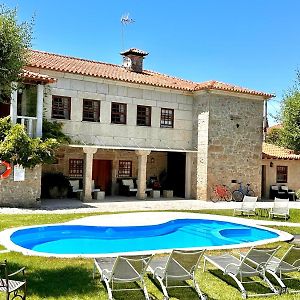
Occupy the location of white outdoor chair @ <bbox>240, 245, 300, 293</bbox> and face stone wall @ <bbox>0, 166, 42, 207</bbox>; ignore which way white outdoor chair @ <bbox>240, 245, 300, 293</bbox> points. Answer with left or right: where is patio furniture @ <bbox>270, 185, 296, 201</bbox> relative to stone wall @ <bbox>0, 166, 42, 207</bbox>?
right

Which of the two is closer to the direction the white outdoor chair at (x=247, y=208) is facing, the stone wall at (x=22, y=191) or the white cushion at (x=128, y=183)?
the stone wall

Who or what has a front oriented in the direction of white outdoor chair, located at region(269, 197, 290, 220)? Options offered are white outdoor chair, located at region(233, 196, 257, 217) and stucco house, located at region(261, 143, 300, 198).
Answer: the stucco house

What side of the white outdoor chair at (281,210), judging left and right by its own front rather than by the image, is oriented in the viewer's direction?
front

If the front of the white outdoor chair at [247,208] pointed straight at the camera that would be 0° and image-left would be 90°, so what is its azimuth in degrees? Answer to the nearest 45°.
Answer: approximately 45°

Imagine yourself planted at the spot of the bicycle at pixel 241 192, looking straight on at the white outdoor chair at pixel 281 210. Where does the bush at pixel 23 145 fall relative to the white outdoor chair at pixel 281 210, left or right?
right

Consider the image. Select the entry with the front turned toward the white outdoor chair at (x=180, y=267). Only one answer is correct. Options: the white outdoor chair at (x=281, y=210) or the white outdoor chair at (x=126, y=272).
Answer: the white outdoor chair at (x=281, y=210)

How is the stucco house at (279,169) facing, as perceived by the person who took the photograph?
facing the viewer

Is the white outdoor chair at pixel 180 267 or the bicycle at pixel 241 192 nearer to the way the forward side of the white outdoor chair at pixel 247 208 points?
the white outdoor chair
